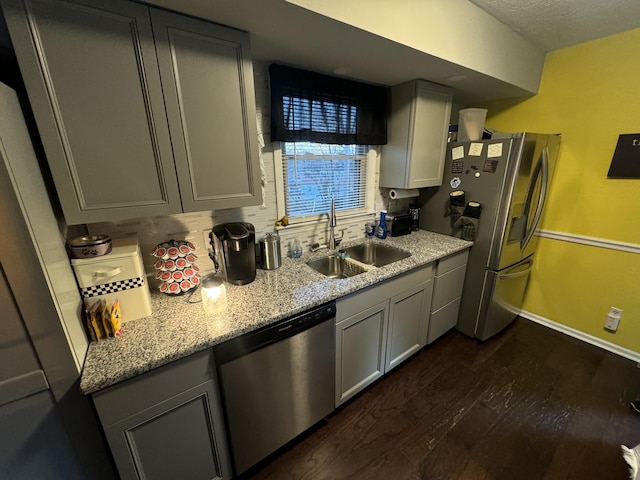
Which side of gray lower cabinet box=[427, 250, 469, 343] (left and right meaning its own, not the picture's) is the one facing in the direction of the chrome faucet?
right

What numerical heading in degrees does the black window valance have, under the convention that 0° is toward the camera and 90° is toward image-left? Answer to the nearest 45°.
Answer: approximately 315°

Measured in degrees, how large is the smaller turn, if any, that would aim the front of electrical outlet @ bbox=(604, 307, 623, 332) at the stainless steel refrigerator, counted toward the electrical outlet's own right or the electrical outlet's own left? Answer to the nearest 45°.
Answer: approximately 45° to the electrical outlet's own right

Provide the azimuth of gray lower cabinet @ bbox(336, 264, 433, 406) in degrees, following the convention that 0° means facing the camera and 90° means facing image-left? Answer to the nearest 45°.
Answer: approximately 315°

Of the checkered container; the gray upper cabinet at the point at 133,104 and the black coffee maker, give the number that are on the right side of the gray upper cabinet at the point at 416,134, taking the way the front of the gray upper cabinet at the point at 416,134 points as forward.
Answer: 3

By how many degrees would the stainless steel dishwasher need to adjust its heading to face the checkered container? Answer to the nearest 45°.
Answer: approximately 135° to its right

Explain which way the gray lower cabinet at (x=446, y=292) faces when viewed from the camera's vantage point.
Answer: facing the viewer and to the right of the viewer

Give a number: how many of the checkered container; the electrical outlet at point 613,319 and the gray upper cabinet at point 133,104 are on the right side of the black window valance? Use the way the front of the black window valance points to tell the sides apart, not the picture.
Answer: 2

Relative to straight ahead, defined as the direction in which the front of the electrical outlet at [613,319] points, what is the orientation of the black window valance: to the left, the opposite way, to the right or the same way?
to the left

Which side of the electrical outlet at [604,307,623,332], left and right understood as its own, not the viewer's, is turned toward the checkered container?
front

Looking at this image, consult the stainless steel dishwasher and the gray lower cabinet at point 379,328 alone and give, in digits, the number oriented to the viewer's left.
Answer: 0
